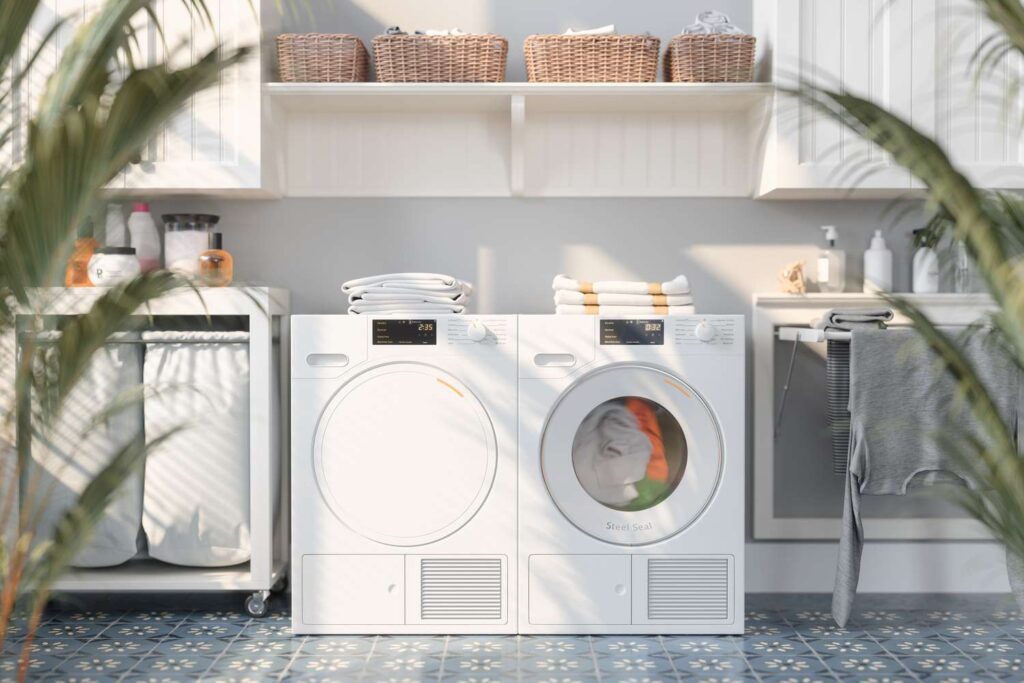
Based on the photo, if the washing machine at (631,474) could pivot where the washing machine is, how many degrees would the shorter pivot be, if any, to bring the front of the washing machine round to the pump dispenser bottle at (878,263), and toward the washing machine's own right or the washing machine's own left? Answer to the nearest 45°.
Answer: approximately 135° to the washing machine's own left

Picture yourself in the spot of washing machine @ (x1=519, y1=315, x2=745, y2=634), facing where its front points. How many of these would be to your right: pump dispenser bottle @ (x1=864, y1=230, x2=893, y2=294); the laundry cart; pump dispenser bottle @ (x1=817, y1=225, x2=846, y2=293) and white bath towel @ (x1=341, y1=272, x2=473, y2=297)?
2

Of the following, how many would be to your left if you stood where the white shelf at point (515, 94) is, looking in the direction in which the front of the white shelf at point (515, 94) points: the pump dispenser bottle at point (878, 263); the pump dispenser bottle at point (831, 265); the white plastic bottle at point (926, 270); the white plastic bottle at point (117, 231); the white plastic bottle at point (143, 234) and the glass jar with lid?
3

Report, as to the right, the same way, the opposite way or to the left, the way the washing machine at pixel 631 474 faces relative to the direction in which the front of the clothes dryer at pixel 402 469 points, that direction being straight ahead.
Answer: the same way

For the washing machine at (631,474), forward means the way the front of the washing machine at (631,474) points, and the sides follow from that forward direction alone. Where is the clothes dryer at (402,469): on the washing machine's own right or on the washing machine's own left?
on the washing machine's own right

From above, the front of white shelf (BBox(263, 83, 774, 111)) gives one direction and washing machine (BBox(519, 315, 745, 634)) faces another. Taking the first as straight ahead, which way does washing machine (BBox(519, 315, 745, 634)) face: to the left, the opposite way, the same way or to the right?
the same way

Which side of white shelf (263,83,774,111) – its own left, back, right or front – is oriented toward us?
front

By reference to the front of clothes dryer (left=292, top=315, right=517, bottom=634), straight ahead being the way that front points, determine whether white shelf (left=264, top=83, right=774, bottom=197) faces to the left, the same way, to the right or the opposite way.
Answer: the same way

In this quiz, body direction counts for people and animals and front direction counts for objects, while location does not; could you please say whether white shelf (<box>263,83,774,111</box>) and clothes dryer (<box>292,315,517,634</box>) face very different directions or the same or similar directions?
same or similar directions

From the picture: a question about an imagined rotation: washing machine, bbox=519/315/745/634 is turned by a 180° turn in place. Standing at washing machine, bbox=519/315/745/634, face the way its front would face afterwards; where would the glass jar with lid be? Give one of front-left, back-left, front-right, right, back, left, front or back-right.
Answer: left

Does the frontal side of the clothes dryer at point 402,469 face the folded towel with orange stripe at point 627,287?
no

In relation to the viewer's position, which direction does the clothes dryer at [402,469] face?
facing the viewer

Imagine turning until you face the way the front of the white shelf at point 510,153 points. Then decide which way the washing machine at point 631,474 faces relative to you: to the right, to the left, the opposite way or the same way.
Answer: the same way
